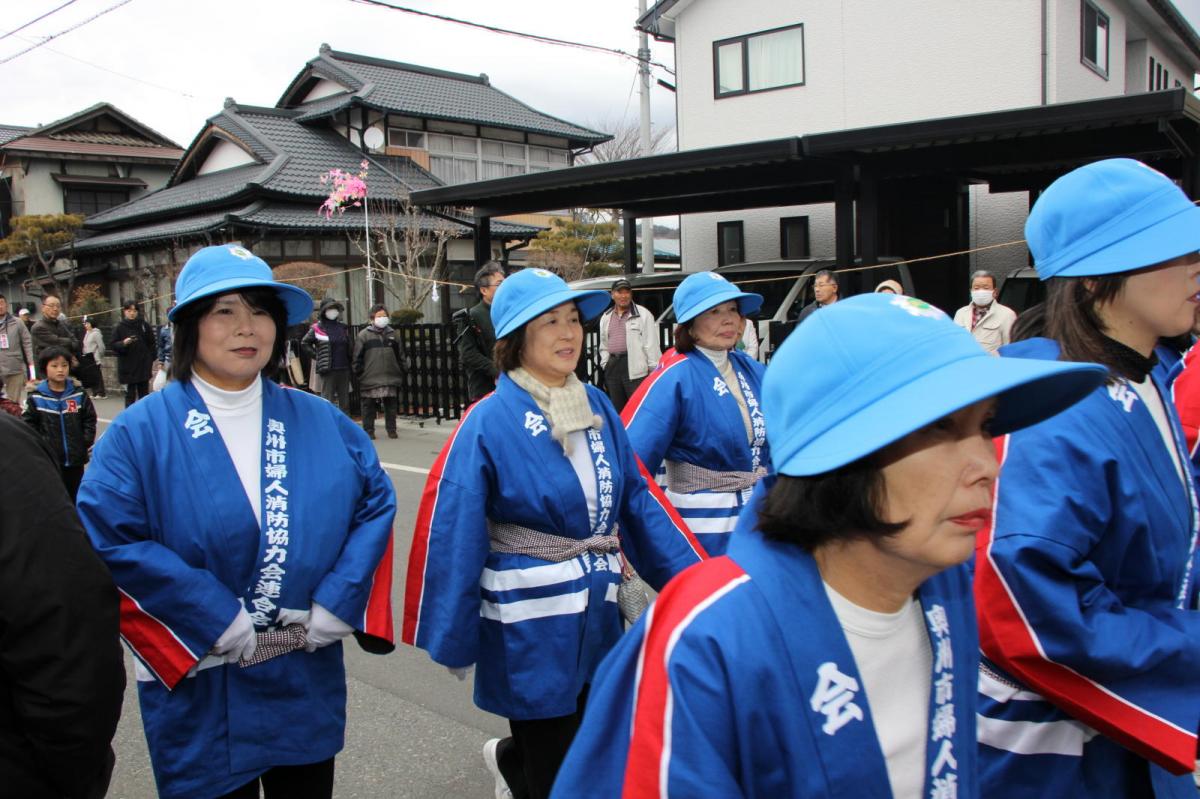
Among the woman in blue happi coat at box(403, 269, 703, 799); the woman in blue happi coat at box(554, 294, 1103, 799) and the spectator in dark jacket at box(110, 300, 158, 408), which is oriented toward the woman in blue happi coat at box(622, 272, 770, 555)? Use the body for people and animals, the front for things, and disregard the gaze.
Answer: the spectator in dark jacket

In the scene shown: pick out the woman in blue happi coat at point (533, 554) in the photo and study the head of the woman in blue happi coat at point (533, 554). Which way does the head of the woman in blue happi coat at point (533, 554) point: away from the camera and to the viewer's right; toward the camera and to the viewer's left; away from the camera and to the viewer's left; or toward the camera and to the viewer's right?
toward the camera and to the viewer's right

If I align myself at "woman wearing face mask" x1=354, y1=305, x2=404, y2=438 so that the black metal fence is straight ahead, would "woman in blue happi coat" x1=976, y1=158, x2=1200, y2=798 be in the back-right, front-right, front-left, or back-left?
back-right

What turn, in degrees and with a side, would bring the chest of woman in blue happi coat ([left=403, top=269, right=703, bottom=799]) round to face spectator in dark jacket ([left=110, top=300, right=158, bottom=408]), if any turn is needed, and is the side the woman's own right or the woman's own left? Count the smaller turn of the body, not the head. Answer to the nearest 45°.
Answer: approximately 180°

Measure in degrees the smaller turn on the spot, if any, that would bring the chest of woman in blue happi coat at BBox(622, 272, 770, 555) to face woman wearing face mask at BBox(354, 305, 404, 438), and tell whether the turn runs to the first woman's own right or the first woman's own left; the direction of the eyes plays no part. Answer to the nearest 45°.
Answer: approximately 180°

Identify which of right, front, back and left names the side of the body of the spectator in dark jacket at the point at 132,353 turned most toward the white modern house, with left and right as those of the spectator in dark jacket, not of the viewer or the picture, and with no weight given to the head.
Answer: left

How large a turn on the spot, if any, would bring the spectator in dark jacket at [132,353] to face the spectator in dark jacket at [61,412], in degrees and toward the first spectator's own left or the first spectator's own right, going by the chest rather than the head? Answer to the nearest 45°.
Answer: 0° — they already face them

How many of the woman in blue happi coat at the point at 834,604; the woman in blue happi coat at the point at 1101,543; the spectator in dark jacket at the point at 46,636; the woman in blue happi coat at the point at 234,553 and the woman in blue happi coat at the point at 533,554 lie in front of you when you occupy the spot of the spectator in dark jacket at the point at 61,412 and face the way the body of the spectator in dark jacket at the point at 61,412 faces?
5

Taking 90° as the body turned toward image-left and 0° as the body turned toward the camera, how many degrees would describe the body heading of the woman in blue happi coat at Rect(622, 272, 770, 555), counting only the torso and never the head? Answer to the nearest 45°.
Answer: approximately 315°

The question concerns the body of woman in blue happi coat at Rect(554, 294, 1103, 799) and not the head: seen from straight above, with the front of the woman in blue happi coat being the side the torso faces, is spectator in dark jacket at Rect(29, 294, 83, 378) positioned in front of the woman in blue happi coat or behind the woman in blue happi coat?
behind

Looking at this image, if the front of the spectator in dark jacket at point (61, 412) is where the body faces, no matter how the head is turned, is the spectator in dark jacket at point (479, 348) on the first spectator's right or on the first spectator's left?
on the first spectator's left

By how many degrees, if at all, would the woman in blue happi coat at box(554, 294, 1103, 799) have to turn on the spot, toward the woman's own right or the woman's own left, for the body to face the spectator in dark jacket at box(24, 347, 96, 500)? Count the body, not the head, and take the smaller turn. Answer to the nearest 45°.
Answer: approximately 180°
